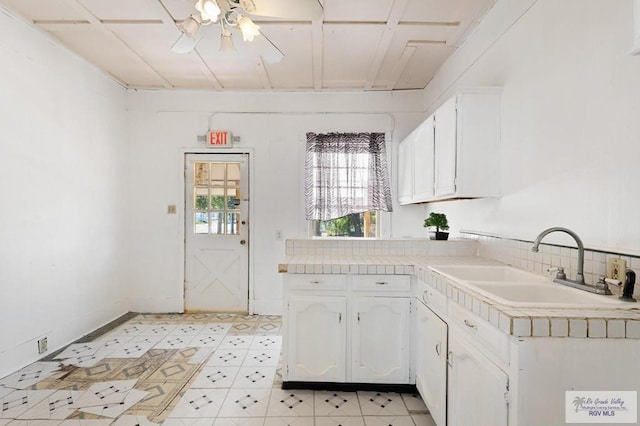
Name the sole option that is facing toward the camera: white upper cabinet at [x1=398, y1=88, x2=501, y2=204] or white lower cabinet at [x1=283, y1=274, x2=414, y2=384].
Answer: the white lower cabinet

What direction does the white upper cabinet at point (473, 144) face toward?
to the viewer's left

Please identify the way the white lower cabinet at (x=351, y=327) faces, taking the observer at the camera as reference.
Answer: facing the viewer

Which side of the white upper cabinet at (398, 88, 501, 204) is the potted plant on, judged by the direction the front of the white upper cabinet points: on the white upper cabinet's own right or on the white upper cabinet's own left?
on the white upper cabinet's own right

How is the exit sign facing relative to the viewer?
toward the camera

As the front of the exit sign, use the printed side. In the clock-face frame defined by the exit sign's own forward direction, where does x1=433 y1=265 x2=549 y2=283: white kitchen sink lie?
The white kitchen sink is roughly at 11 o'clock from the exit sign.

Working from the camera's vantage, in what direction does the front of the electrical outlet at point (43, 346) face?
facing the viewer and to the right of the viewer

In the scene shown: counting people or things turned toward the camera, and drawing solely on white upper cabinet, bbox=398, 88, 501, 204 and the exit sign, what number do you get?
1

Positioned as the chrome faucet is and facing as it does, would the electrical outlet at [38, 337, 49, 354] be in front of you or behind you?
in front

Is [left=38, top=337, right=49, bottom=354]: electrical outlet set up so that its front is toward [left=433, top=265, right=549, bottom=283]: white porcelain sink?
yes

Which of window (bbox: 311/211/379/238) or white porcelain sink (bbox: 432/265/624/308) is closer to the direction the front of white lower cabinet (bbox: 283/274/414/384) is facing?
the white porcelain sink

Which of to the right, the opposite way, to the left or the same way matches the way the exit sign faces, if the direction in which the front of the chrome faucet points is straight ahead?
to the left

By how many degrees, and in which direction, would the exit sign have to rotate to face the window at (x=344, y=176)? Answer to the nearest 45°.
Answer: approximately 90° to its left

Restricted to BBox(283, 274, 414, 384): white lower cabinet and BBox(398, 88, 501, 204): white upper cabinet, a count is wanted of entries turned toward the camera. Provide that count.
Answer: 1

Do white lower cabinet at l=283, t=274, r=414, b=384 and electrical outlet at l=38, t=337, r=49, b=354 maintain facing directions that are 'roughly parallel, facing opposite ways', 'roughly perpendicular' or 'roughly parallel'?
roughly perpendicular

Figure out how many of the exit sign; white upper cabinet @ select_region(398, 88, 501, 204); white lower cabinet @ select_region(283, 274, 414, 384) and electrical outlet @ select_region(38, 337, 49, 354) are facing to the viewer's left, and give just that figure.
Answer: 1

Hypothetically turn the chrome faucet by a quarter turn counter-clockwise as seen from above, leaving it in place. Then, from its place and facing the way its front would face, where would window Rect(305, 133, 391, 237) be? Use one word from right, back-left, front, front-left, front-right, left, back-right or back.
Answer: back
